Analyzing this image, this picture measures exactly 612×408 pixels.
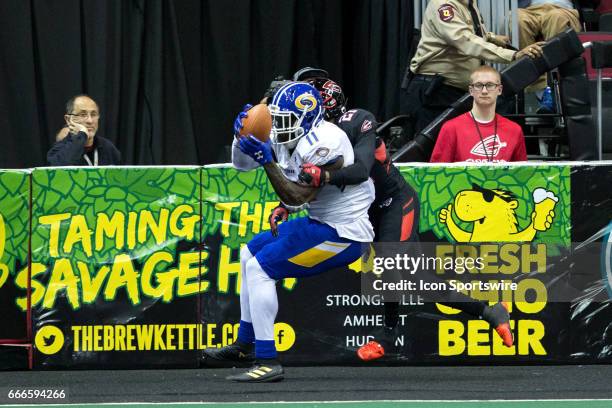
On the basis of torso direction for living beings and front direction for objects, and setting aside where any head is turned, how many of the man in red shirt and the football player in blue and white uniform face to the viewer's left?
1

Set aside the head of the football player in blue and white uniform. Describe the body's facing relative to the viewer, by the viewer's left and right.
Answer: facing to the left of the viewer

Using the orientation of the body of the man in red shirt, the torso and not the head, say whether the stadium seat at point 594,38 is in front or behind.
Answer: behind

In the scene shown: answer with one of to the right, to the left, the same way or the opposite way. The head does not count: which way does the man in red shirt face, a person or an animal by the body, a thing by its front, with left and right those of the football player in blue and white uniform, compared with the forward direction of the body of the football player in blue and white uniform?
to the left

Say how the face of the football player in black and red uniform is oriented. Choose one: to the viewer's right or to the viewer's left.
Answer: to the viewer's left

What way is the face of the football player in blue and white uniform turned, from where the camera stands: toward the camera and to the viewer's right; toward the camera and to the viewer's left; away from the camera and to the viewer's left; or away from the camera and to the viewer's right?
toward the camera and to the viewer's left

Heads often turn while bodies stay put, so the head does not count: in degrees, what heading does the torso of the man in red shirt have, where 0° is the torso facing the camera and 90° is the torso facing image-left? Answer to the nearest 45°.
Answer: approximately 0°

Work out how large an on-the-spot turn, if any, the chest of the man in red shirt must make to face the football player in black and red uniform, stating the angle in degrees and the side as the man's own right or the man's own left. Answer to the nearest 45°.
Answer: approximately 45° to the man's own right
